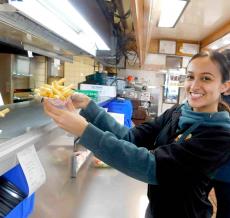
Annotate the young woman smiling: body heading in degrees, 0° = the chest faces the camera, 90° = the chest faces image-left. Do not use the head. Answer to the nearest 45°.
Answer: approximately 45°

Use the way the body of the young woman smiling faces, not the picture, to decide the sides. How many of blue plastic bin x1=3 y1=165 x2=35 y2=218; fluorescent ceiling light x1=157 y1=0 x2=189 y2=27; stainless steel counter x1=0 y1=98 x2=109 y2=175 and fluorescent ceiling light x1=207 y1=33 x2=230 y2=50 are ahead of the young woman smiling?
2

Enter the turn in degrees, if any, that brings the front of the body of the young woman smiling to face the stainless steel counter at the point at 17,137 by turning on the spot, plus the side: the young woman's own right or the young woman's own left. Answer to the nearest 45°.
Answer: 0° — they already face it

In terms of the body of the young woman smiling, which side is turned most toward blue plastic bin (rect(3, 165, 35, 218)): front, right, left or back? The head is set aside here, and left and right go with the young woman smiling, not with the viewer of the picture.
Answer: front

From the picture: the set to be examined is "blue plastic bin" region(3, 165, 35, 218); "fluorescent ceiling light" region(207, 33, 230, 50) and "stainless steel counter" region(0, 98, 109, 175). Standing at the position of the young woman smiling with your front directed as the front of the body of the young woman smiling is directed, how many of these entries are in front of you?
2

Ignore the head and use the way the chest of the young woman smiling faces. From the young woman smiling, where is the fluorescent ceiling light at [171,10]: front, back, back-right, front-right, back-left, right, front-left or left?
back-right
